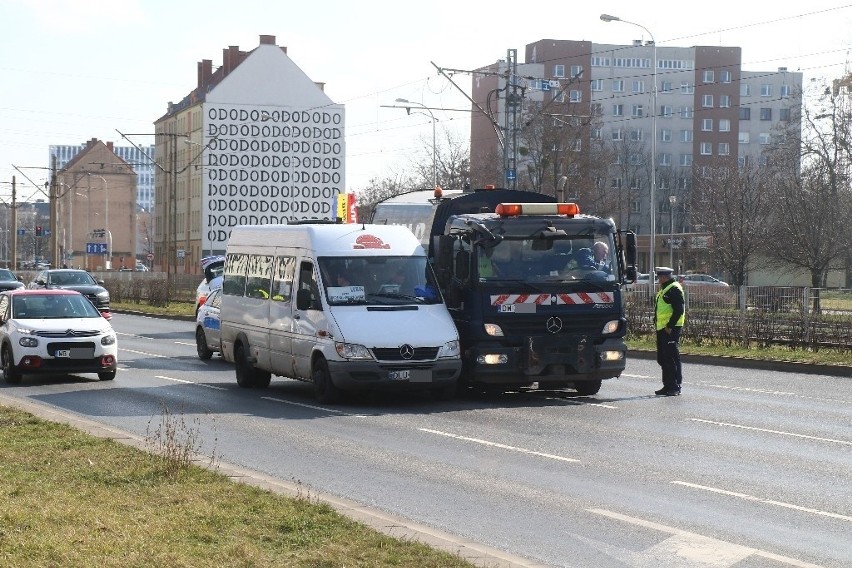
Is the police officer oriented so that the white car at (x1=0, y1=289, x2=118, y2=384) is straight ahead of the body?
yes

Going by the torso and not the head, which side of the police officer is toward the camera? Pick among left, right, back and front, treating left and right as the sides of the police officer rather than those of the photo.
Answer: left

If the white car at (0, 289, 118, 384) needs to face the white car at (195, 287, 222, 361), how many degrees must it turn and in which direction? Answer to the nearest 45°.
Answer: approximately 90° to its left

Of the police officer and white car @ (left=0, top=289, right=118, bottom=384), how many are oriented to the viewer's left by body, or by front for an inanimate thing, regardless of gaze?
1

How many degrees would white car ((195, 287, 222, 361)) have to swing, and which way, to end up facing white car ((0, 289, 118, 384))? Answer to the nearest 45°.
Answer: approximately 90° to its right

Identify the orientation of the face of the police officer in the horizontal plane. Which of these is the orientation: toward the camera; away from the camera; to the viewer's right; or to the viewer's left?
to the viewer's left
